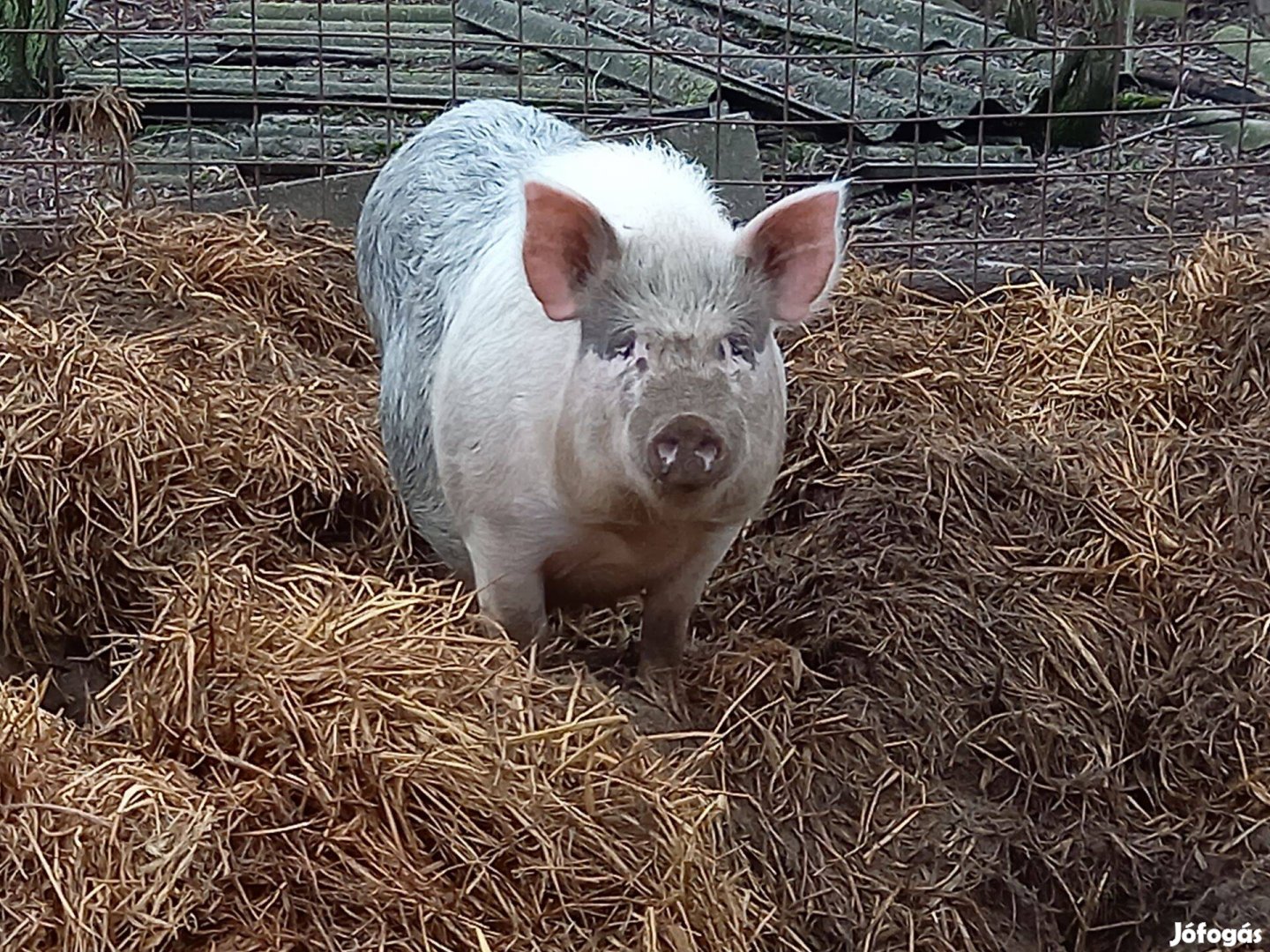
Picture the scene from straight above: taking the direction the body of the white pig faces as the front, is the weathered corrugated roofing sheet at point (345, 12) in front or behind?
behind

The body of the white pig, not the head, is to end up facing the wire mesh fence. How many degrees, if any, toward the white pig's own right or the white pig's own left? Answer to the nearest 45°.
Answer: approximately 135° to the white pig's own left

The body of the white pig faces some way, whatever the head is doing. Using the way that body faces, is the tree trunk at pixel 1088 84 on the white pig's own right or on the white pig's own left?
on the white pig's own left

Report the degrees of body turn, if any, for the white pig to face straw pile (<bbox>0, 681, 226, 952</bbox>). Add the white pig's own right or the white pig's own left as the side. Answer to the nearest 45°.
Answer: approximately 90° to the white pig's own right

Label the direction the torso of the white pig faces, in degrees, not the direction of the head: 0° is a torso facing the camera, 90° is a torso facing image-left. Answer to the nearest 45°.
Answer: approximately 315°

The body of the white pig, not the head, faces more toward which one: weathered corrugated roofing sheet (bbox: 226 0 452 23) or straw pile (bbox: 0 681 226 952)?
the straw pile

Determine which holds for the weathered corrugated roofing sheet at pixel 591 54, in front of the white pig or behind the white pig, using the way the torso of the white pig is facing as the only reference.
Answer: behind

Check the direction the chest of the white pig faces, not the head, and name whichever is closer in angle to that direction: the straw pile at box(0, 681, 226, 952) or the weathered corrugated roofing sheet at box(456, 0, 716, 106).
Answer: the straw pile

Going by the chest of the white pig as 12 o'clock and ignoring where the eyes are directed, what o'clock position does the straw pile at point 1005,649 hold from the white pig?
The straw pile is roughly at 10 o'clock from the white pig.

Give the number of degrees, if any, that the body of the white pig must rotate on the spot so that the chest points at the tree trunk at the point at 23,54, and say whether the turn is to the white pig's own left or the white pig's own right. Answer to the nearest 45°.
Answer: approximately 180°

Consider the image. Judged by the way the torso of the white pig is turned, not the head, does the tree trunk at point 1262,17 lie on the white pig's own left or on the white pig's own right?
on the white pig's own left

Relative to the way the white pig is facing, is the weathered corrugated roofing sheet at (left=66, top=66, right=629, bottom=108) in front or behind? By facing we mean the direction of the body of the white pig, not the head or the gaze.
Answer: behind

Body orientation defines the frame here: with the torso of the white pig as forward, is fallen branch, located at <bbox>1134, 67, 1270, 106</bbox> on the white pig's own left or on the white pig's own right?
on the white pig's own left
